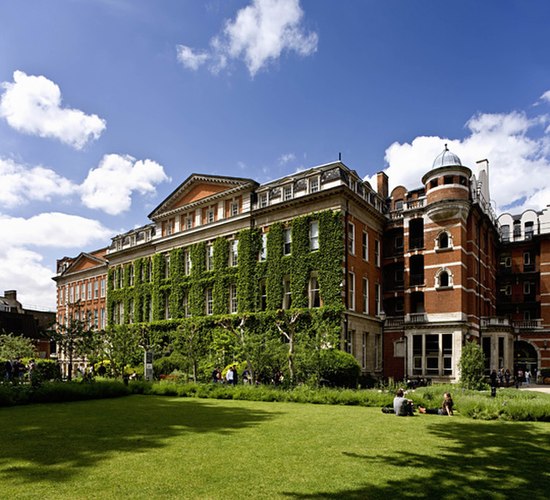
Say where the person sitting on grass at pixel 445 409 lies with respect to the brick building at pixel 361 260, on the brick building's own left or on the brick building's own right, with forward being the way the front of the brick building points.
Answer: on the brick building's own left

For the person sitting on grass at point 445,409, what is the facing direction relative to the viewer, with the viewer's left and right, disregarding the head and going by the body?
facing to the left of the viewer

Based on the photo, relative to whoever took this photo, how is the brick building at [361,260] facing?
facing the viewer and to the left of the viewer

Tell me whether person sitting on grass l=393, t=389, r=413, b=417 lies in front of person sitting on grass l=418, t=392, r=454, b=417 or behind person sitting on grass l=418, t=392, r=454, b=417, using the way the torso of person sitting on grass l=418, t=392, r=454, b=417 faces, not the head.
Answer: in front

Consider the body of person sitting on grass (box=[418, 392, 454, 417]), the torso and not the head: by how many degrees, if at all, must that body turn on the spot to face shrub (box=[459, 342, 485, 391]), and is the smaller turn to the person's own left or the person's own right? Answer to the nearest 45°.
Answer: approximately 90° to the person's own right

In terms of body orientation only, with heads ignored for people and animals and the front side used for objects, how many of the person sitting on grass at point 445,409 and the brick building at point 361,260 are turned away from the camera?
0

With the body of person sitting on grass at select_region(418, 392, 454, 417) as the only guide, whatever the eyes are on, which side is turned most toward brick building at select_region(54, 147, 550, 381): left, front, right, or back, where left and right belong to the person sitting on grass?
right
